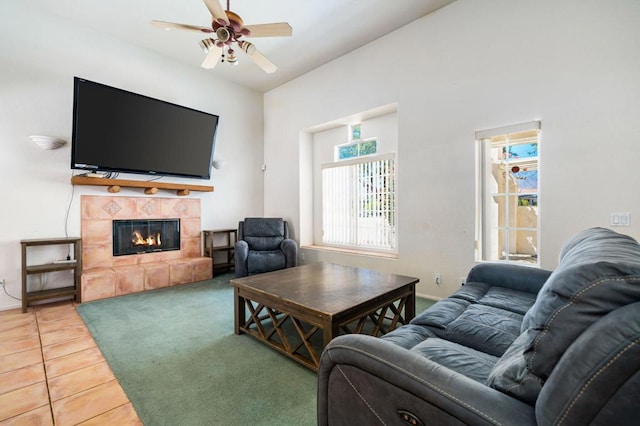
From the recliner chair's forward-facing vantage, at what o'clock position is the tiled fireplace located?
The tiled fireplace is roughly at 3 o'clock from the recliner chair.

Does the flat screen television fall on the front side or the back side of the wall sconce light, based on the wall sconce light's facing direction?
on the front side

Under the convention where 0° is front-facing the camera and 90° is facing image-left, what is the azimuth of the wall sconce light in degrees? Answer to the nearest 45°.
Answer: approximately 315°

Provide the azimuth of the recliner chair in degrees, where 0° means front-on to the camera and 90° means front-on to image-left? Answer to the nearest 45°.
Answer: approximately 0°

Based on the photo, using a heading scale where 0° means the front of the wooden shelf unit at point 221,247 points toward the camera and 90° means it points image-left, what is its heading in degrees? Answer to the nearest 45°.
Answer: approximately 315°

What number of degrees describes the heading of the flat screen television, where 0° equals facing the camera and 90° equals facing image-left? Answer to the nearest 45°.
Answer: approximately 315°

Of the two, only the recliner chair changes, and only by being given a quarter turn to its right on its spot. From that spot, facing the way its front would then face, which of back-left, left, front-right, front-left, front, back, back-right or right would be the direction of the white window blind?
back
